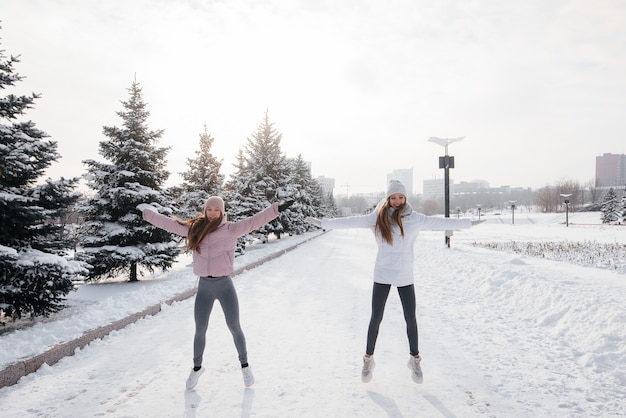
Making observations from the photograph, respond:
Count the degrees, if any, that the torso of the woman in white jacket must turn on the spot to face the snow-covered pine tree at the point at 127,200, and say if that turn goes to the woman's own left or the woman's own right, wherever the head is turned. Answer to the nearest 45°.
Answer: approximately 135° to the woman's own right

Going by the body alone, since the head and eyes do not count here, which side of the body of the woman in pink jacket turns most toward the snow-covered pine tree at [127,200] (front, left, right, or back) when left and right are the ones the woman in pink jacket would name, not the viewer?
back

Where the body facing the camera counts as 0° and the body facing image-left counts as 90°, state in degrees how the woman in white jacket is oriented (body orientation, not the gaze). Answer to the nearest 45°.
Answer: approximately 0°

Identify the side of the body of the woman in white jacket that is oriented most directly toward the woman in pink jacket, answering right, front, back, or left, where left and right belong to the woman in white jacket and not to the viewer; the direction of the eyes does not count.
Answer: right

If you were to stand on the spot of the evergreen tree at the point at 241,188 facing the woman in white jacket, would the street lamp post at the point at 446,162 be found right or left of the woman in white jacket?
left

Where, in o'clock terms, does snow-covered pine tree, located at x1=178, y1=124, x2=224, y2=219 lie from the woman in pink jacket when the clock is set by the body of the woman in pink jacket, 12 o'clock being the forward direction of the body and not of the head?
The snow-covered pine tree is roughly at 6 o'clock from the woman in pink jacket.

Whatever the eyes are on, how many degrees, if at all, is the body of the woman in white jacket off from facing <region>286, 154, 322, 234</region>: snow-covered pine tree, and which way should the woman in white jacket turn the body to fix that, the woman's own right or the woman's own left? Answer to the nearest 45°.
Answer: approximately 180°

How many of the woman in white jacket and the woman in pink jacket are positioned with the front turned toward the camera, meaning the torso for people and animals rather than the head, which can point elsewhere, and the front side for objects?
2
